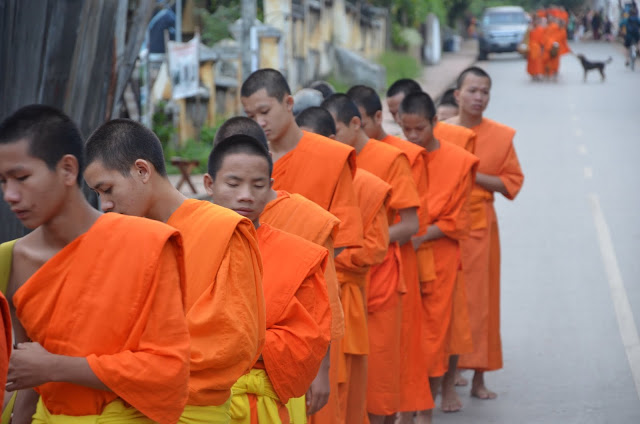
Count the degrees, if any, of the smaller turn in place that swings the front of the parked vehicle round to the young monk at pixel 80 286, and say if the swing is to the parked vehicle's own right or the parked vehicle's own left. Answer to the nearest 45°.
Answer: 0° — it already faces them

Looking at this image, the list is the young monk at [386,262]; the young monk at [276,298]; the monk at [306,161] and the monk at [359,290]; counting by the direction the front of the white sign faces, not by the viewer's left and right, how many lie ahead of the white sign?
4

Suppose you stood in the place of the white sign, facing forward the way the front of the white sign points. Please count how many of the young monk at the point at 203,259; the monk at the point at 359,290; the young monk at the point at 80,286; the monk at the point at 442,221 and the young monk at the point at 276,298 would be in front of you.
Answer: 5

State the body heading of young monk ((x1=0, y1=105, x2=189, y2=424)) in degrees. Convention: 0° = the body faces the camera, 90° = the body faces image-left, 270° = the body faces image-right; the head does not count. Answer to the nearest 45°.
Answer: approximately 45°

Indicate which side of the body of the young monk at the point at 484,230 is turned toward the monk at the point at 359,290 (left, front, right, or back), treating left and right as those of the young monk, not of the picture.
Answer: front

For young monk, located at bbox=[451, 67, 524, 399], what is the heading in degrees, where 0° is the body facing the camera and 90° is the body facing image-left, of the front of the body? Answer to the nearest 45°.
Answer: approximately 0°

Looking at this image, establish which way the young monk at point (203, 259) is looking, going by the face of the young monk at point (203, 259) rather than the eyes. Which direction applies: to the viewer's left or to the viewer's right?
to the viewer's left

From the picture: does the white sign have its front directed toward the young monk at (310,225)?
yes

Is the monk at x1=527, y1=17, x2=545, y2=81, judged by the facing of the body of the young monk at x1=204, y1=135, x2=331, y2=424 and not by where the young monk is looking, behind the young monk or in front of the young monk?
behind

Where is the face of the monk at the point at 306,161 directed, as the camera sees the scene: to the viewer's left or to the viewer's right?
to the viewer's left
